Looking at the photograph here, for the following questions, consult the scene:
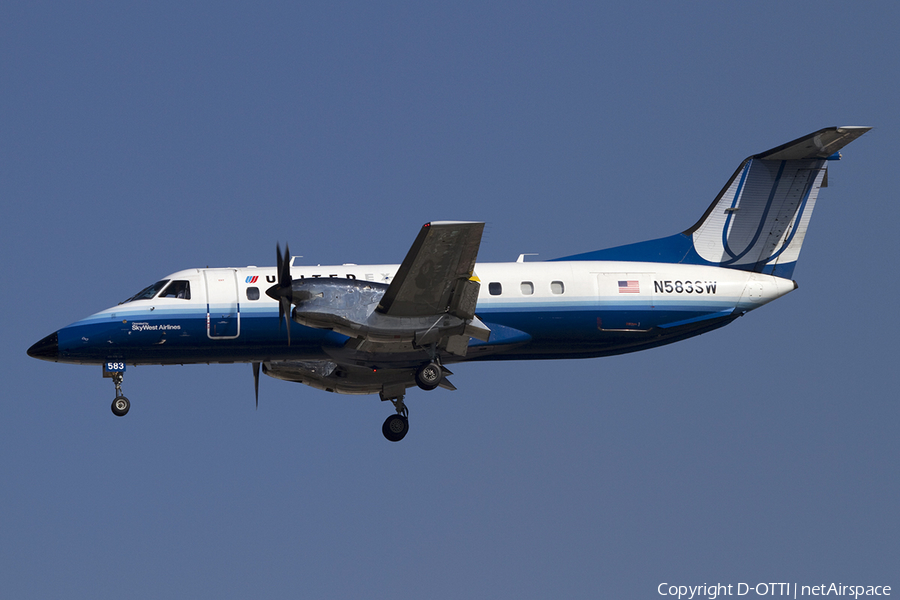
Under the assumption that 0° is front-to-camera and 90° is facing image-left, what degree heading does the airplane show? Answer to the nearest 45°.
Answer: approximately 90°

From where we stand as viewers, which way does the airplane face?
facing to the left of the viewer
